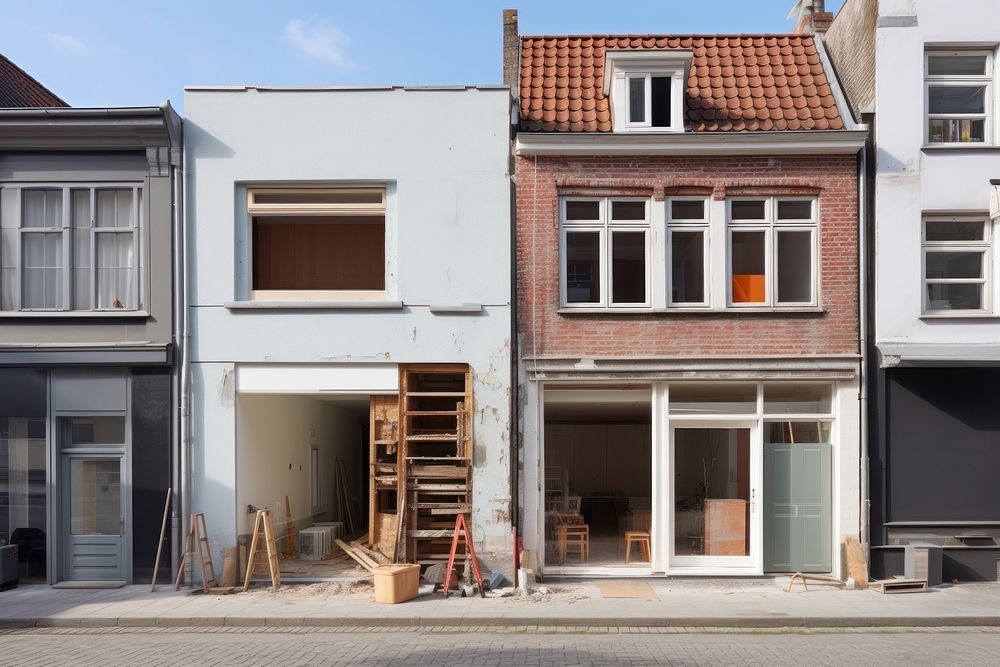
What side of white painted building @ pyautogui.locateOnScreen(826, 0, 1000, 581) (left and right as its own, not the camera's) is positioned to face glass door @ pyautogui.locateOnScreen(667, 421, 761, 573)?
right

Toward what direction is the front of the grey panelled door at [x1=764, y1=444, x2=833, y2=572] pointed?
toward the camera

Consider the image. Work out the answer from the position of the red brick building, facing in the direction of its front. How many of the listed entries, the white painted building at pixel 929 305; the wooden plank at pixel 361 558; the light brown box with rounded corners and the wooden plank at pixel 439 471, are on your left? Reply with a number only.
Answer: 1

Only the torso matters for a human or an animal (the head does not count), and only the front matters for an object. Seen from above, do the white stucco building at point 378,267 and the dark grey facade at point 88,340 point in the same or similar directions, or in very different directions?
same or similar directions

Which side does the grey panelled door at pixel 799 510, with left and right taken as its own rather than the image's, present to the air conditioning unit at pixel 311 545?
right

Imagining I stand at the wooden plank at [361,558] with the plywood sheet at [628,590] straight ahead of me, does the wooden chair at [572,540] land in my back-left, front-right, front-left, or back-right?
front-left

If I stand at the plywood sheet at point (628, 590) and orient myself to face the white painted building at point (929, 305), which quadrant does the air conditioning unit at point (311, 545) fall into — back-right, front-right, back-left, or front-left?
back-left

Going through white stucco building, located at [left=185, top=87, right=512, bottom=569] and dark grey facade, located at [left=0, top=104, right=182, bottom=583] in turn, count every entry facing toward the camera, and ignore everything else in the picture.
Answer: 2

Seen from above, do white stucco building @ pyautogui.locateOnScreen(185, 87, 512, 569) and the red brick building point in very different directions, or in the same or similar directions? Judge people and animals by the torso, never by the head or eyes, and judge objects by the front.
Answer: same or similar directions

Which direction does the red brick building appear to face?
toward the camera

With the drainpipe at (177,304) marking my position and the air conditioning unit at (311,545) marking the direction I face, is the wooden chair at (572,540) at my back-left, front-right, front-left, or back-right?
front-right
